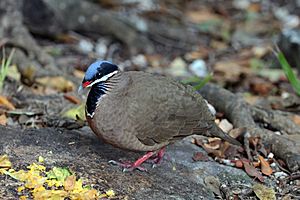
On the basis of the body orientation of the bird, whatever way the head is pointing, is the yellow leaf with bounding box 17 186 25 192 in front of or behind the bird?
in front

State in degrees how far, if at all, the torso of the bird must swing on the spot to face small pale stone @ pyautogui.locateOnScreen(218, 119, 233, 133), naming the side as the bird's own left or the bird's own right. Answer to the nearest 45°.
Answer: approximately 135° to the bird's own right

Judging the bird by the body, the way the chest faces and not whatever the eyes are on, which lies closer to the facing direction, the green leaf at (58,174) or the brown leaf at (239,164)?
the green leaf

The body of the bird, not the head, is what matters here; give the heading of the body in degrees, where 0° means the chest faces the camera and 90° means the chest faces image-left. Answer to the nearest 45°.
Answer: approximately 90°

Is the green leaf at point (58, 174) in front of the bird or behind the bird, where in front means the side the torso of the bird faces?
in front

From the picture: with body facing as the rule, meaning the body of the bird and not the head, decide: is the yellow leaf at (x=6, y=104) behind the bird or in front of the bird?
in front

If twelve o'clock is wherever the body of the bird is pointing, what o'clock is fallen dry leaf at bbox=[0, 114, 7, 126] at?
The fallen dry leaf is roughly at 1 o'clock from the bird.

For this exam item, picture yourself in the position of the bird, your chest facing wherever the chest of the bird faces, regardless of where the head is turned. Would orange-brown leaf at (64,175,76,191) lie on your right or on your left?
on your left

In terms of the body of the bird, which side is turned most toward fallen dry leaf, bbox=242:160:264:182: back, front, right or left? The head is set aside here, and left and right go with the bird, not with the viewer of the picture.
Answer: back

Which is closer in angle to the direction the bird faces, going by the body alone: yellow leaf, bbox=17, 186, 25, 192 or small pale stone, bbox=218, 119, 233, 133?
the yellow leaf

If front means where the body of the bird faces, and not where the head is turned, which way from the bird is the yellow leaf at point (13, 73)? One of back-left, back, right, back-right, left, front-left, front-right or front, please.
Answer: front-right
